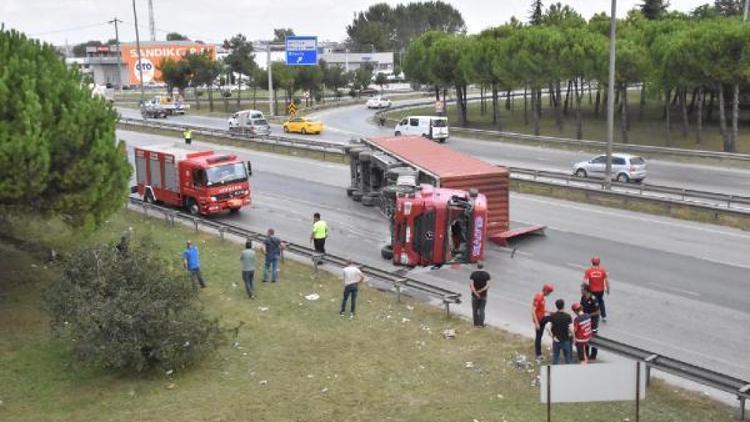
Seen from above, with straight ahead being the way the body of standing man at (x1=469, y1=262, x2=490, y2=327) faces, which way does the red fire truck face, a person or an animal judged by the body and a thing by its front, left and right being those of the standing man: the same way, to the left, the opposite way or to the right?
to the right

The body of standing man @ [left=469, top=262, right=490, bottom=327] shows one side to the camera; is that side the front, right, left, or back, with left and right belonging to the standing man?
back

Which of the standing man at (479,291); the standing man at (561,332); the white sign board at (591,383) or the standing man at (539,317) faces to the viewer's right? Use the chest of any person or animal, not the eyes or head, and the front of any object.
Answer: the standing man at (539,317)

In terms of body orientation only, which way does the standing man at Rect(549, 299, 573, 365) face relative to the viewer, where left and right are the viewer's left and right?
facing away from the viewer

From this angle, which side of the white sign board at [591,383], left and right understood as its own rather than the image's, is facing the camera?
back

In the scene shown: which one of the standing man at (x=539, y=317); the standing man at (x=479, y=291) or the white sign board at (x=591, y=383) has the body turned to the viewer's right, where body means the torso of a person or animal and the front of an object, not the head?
the standing man at (x=539, y=317)

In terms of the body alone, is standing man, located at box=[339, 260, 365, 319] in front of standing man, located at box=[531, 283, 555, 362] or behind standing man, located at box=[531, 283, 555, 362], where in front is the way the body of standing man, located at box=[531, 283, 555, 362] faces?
behind

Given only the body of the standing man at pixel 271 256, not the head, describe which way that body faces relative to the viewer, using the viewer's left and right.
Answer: facing away from the viewer

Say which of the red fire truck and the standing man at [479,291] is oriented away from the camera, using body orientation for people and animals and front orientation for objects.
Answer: the standing man

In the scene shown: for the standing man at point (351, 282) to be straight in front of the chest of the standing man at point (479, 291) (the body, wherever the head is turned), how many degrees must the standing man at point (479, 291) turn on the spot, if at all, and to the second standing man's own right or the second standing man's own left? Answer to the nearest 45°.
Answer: approximately 90° to the second standing man's own left

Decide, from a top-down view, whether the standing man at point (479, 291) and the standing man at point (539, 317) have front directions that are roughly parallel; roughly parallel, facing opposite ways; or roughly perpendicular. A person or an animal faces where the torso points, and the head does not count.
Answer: roughly perpendicular

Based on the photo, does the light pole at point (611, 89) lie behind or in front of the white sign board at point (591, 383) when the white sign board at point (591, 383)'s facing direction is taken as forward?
in front
